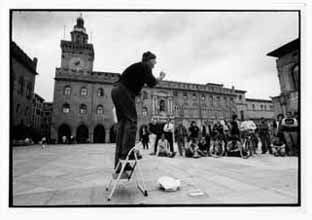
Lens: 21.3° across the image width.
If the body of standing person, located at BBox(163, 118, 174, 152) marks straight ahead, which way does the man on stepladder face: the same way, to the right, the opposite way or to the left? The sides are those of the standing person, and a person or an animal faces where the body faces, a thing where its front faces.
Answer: to the left

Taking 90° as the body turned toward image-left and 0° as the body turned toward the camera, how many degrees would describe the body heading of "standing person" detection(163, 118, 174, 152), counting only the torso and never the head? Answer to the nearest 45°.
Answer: approximately 0°

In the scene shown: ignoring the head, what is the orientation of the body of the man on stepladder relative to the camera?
to the viewer's right

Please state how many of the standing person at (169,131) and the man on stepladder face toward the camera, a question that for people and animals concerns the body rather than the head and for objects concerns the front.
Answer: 1
